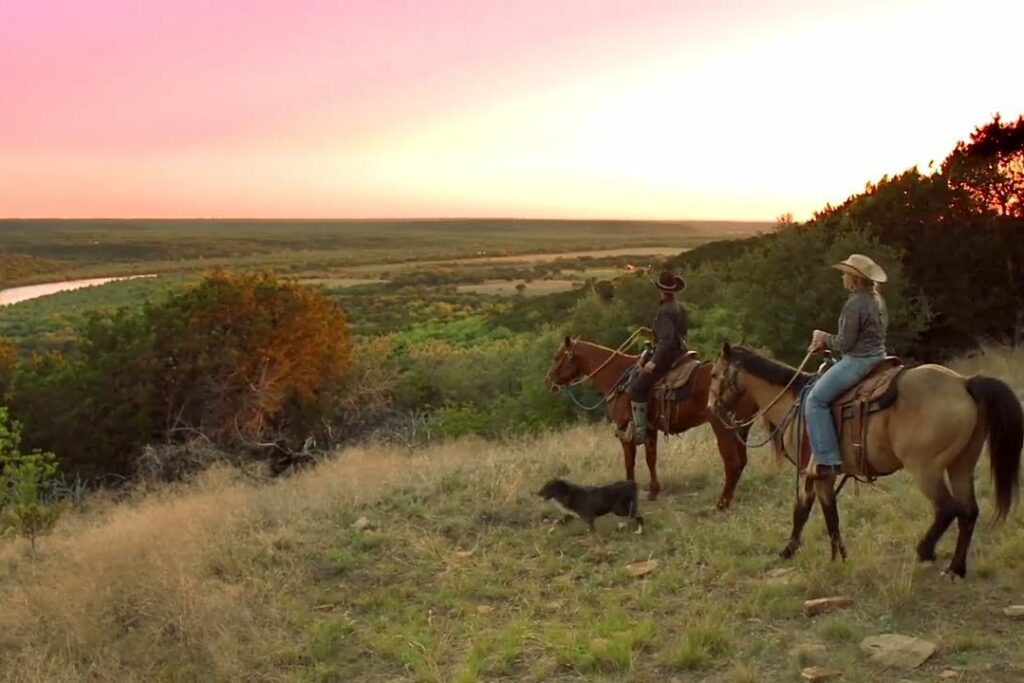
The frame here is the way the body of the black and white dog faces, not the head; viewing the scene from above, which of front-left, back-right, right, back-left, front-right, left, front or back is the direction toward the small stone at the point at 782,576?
back-left

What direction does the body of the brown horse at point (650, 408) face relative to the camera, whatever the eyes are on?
to the viewer's left

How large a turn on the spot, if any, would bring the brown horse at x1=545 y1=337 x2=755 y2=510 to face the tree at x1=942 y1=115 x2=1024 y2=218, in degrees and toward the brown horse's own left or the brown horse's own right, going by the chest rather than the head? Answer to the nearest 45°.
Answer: approximately 135° to the brown horse's own right

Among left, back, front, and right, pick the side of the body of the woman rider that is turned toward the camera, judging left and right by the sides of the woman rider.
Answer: left

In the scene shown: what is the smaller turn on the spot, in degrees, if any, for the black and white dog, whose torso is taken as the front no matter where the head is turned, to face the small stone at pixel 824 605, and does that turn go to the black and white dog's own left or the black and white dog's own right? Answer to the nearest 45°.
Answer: approximately 135° to the black and white dog's own left

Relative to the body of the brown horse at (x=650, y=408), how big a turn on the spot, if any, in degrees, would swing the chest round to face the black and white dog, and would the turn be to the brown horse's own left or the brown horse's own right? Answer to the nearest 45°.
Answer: approximately 90° to the brown horse's own left

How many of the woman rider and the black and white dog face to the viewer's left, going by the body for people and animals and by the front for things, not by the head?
2

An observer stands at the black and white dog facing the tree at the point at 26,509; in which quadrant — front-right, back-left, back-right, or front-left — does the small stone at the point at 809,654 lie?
back-left

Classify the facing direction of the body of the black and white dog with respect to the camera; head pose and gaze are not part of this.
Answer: to the viewer's left
